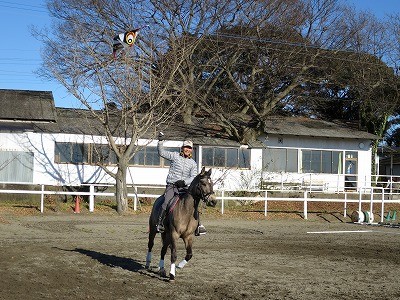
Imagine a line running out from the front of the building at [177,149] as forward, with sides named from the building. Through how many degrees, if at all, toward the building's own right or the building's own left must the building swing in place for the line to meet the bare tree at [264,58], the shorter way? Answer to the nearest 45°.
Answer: approximately 135° to the building's own left

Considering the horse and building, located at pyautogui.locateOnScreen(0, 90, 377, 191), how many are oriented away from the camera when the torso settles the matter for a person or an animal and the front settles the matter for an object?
0

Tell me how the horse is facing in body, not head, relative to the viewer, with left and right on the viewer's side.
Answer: facing the viewer and to the right of the viewer

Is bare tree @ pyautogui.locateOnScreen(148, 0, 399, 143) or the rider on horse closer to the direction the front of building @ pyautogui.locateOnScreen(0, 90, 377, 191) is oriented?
the rider on horse

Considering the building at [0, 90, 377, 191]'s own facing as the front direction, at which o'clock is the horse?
The horse is roughly at 12 o'clock from the building.

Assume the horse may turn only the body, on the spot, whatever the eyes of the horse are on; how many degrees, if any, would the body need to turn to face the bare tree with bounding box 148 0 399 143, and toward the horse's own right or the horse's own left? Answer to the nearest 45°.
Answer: approximately 135° to the horse's own left

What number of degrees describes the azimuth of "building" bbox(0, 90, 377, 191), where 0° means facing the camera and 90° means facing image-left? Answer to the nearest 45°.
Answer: approximately 0°

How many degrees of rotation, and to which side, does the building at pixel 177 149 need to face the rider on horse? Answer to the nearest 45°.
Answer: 0° — it already faces them

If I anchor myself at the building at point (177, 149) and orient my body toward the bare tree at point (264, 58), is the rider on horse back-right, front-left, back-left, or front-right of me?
back-right
